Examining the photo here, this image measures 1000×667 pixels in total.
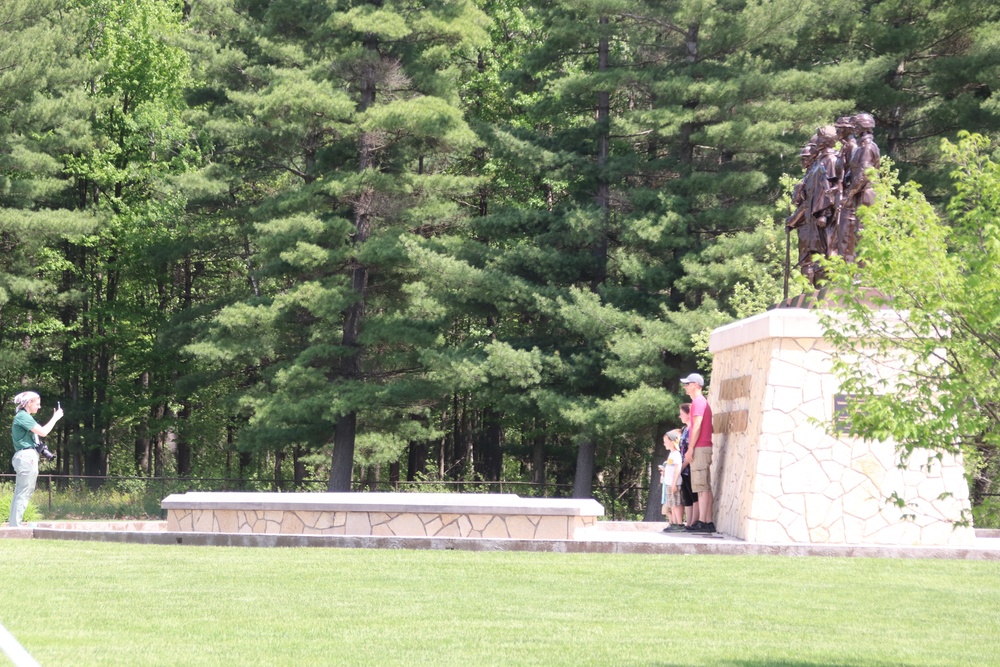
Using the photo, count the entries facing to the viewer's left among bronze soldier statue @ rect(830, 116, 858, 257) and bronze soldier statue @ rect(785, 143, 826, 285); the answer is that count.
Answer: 2

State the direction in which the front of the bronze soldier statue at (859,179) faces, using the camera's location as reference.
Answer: facing to the left of the viewer

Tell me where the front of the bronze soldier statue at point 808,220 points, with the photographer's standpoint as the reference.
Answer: facing to the left of the viewer

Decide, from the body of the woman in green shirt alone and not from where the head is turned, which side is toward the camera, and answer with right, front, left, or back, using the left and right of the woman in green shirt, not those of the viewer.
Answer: right

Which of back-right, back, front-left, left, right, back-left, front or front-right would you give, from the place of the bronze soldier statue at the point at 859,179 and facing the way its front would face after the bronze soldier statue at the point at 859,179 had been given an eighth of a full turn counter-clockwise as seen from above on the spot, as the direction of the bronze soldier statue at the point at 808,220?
right

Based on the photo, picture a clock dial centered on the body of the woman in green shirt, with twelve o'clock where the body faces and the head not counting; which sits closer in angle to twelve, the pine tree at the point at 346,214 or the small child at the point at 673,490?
the small child

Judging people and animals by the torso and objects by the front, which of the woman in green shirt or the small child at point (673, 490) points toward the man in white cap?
the woman in green shirt

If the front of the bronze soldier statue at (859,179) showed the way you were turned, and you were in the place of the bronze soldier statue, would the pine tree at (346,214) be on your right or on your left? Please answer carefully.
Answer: on your right

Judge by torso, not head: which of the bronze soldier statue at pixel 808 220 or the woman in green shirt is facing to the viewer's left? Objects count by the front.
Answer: the bronze soldier statue

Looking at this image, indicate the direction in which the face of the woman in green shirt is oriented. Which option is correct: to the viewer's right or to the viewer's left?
to the viewer's right
